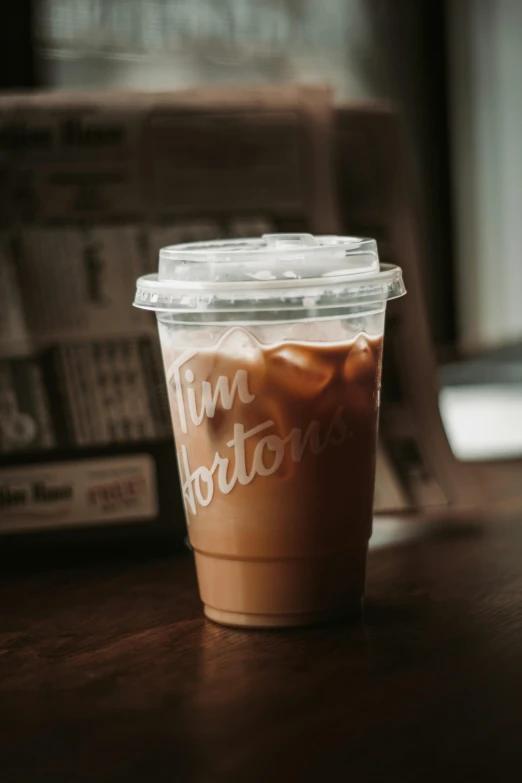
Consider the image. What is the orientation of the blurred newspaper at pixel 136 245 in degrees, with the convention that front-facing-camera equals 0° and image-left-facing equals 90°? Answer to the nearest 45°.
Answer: approximately 0°
